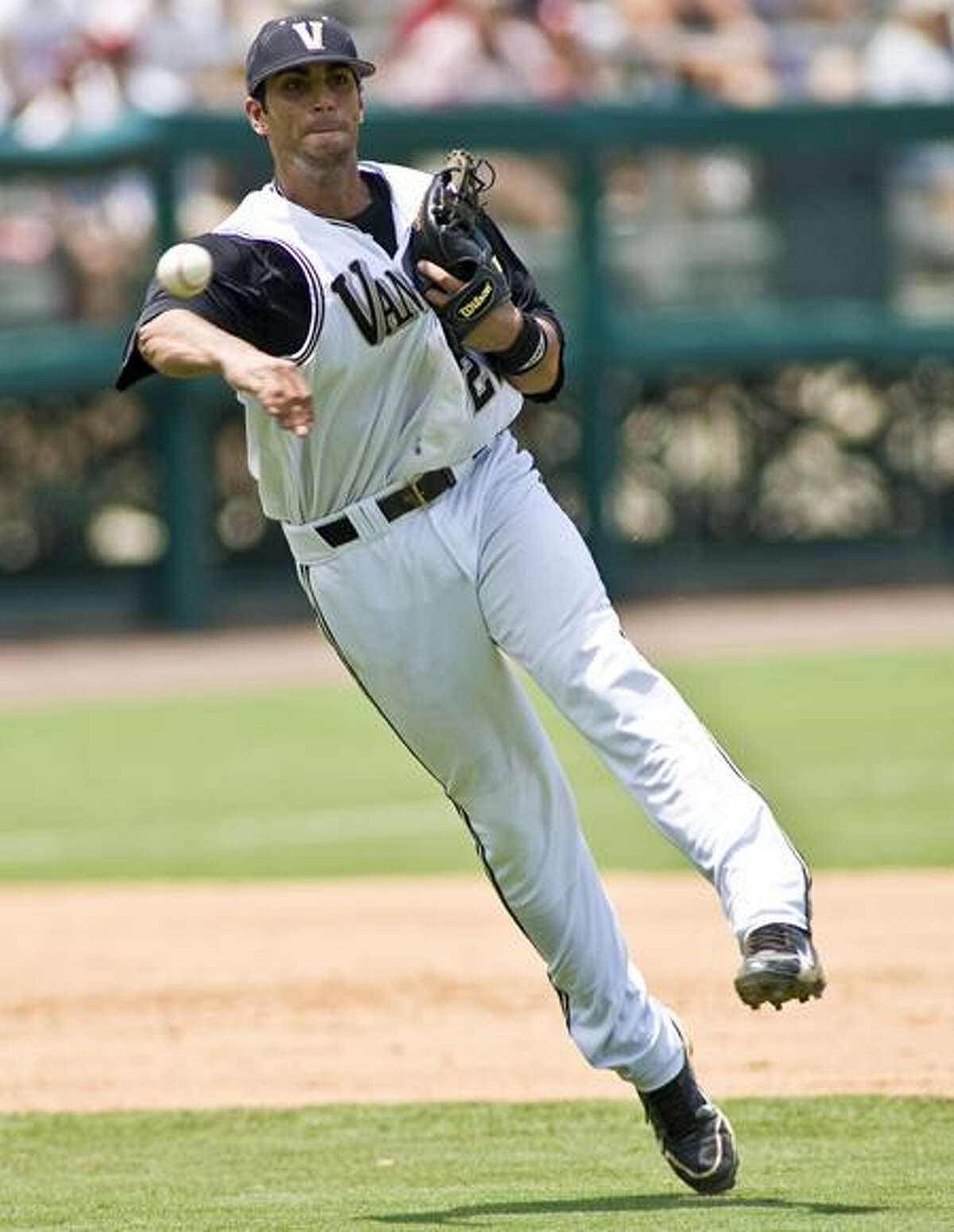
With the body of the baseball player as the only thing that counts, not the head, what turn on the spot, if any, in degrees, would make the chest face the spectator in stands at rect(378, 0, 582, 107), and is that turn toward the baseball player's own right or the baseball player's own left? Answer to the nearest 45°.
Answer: approximately 180°

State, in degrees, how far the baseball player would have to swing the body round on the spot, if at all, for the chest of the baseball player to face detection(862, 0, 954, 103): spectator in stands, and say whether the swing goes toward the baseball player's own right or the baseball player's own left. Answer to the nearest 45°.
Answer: approximately 180°

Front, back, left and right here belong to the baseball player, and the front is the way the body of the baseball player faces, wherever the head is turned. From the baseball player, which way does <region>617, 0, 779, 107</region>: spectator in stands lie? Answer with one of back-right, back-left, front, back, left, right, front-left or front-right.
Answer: back

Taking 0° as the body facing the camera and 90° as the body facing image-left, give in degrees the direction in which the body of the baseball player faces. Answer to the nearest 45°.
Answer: approximately 0°
